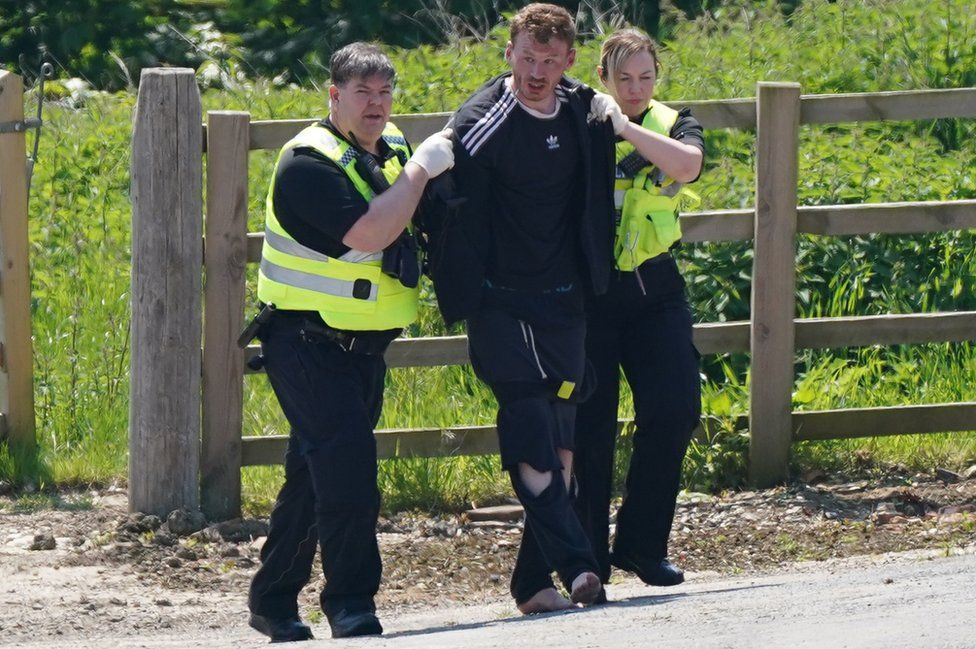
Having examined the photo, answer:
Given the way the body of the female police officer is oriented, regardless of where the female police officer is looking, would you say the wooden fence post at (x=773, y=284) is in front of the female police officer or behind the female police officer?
behind

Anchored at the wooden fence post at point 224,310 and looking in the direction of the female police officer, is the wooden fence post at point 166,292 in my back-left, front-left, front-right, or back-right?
back-right

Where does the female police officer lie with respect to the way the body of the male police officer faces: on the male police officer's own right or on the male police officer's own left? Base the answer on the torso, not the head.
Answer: on the male police officer's own left

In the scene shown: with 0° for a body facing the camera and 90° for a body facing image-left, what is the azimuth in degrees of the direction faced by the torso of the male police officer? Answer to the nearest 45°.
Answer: approximately 315°

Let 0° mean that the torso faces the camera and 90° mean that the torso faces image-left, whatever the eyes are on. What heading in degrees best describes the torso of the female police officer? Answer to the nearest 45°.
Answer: approximately 0°

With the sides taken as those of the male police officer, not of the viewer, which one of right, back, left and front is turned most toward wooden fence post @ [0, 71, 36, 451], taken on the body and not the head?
back

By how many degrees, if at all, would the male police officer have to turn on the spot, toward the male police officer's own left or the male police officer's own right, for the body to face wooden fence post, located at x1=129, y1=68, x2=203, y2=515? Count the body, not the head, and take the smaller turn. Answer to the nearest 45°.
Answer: approximately 180°

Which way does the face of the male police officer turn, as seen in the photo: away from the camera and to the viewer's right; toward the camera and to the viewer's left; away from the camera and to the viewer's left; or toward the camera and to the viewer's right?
toward the camera and to the viewer's right

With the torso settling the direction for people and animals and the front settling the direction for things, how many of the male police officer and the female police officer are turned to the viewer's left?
0
